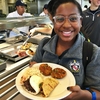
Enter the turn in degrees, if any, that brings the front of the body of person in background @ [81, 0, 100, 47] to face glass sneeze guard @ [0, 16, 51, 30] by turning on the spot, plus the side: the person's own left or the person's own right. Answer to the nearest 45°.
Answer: approximately 45° to the person's own right

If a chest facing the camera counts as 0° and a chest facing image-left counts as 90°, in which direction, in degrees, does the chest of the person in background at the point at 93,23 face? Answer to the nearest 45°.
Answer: approximately 0°

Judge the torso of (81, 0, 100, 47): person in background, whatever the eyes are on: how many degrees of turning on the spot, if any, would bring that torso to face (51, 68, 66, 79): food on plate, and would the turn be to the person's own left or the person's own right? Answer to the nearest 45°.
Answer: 0° — they already face it

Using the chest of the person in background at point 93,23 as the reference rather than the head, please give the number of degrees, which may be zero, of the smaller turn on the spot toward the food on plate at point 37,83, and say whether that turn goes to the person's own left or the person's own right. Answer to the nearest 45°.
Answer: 0° — they already face it
